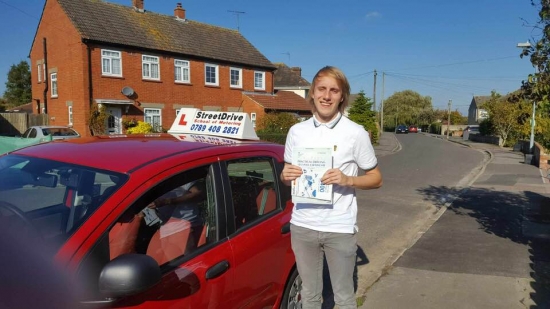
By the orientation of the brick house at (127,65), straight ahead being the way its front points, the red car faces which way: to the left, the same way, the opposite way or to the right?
to the right

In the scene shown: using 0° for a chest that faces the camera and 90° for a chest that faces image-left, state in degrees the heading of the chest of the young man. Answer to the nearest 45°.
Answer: approximately 0°

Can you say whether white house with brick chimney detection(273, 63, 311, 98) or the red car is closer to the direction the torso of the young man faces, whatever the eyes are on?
the red car

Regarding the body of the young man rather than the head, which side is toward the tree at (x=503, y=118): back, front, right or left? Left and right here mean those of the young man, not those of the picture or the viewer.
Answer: back

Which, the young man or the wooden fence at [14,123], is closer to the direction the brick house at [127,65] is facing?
the young man

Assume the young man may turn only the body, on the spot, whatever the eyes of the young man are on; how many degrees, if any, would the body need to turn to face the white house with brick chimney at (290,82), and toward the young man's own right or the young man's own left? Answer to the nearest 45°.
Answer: approximately 180°

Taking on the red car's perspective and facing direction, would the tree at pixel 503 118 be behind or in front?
behind

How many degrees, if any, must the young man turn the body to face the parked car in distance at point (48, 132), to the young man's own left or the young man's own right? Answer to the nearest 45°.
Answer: approximately 135° to the young man's own right

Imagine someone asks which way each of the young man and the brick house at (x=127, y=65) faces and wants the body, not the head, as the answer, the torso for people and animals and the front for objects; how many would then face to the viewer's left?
0

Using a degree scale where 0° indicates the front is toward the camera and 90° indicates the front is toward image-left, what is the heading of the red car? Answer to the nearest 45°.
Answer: approximately 45°

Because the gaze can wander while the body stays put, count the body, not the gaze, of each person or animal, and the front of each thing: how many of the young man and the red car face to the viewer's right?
0

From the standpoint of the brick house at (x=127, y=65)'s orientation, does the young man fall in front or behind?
in front
